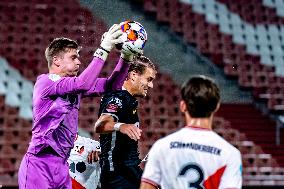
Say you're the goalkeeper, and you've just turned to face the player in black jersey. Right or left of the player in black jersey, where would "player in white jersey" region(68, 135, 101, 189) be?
left

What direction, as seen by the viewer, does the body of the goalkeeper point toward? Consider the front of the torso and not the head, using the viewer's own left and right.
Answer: facing to the right of the viewer

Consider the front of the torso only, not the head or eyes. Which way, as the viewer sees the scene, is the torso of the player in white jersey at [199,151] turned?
away from the camera

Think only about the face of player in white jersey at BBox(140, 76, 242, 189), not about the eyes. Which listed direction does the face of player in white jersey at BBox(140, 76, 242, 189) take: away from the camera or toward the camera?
away from the camera
